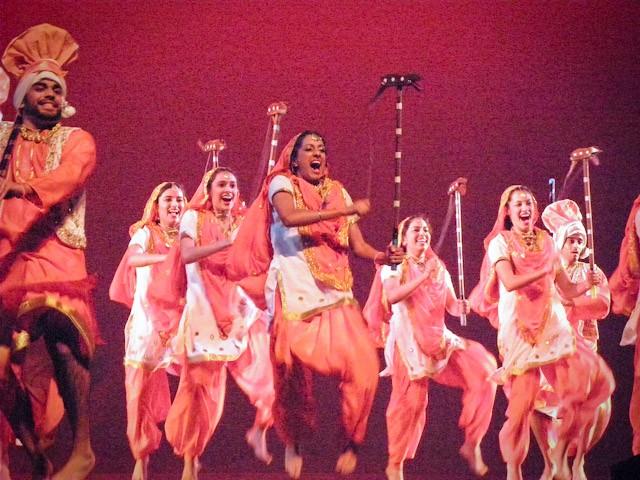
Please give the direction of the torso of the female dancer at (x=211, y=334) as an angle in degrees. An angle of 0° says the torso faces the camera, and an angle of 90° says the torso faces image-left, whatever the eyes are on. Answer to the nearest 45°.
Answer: approximately 315°

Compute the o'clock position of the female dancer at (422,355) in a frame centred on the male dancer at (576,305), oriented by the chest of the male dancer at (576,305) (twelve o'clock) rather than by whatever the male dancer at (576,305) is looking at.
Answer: the female dancer at (422,355) is roughly at 2 o'clock from the male dancer at (576,305).

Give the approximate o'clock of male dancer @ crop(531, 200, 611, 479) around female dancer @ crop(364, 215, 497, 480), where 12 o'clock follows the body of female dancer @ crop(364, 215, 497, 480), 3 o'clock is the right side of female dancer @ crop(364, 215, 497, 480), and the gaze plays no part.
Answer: male dancer @ crop(531, 200, 611, 479) is roughly at 10 o'clock from female dancer @ crop(364, 215, 497, 480).

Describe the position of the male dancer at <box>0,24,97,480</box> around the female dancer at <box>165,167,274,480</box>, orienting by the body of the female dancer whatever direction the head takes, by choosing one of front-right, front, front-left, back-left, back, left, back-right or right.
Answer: back-right

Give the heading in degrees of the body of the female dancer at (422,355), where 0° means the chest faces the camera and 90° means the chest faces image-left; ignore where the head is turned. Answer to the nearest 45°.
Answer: approximately 315°

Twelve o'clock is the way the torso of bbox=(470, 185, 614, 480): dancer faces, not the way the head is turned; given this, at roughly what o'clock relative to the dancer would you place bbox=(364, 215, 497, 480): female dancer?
The female dancer is roughly at 4 o'clock from the dancer.

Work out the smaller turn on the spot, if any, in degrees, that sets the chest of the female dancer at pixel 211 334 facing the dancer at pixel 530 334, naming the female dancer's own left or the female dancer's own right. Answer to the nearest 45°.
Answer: approximately 45° to the female dancer's own left

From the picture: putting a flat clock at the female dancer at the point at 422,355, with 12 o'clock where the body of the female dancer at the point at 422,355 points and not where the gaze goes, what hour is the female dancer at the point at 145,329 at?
the female dancer at the point at 145,329 is roughly at 4 o'clock from the female dancer at the point at 422,355.

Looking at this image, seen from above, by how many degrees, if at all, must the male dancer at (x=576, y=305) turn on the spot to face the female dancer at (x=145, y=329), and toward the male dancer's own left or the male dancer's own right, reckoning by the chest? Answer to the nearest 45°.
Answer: approximately 45° to the male dancer's own right
